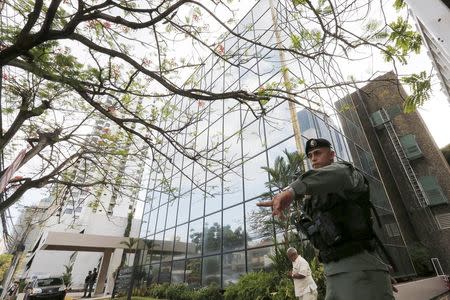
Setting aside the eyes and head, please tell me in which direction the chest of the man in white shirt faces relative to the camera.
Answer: to the viewer's left

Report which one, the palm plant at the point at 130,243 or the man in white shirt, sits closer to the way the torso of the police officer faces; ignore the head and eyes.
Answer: the palm plant

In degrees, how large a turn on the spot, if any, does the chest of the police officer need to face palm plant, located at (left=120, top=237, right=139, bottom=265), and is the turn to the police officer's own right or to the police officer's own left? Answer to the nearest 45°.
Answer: approximately 90° to the police officer's own right

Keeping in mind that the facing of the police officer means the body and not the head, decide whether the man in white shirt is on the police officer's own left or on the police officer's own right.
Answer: on the police officer's own right

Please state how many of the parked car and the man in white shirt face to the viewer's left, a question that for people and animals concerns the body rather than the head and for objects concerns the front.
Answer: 1

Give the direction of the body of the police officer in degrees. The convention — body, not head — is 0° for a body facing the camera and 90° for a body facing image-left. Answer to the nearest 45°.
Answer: approximately 45°

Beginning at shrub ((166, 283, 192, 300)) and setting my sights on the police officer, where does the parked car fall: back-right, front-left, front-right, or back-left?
back-right

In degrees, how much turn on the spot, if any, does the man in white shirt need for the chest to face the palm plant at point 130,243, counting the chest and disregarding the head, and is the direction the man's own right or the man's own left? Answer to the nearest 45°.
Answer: approximately 45° to the man's own right

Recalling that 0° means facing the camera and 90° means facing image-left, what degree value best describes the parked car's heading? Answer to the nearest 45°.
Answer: approximately 0°
